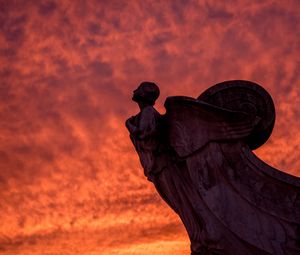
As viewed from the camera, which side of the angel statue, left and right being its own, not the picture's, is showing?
left
